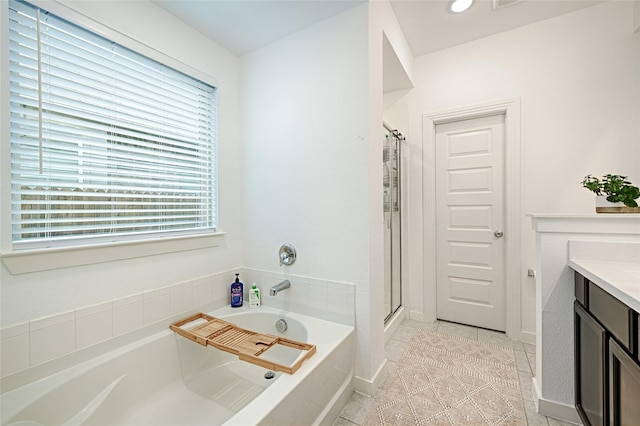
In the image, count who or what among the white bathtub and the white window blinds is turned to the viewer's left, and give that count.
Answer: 0

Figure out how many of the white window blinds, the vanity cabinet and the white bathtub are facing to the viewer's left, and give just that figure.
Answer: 1

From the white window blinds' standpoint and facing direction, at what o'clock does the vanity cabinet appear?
The vanity cabinet is roughly at 12 o'clock from the white window blinds.

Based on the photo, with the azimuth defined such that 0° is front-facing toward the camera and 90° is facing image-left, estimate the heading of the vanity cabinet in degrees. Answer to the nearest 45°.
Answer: approximately 90°

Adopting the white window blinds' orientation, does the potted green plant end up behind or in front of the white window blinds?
in front

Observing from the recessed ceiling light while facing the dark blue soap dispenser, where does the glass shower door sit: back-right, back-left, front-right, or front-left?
front-right

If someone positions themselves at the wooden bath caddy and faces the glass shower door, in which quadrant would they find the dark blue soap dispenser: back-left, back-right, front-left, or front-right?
front-left

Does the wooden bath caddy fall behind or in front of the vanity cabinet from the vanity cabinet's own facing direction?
in front

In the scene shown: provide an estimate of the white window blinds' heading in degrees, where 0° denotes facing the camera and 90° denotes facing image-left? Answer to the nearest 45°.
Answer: approximately 315°

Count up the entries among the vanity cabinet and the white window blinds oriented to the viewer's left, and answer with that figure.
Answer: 1
